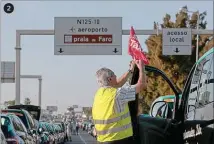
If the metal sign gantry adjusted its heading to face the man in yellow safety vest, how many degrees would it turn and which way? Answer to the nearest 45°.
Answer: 0° — it already faces them

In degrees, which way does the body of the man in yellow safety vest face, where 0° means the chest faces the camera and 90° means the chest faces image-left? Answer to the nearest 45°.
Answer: approximately 225°

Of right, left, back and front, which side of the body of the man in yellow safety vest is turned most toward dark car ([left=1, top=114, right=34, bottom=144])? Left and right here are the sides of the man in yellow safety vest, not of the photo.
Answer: left

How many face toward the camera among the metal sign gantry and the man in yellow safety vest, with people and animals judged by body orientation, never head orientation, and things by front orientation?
1

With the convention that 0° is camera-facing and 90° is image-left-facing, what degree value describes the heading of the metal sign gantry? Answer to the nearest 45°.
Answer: approximately 0°

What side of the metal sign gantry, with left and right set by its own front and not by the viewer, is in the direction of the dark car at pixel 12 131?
front
